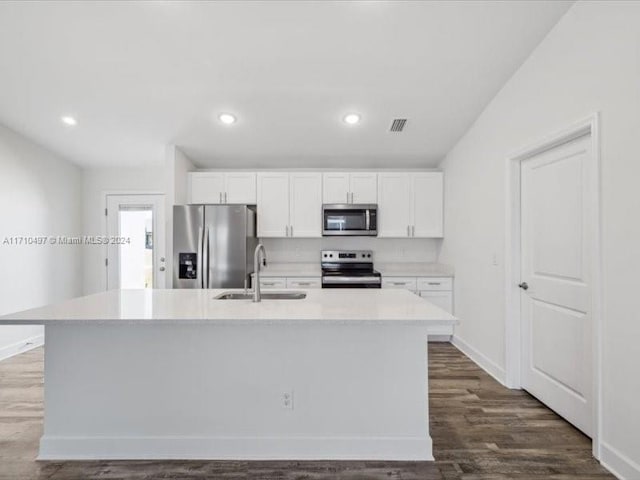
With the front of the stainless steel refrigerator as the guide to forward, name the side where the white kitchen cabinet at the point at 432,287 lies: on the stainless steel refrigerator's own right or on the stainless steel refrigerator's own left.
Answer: on the stainless steel refrigerator's own left

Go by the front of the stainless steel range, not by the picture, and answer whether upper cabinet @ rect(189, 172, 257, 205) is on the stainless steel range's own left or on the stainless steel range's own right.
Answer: on the stainless steel range's own right

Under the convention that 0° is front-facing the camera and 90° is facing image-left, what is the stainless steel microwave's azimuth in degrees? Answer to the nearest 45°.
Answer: approximately 0°

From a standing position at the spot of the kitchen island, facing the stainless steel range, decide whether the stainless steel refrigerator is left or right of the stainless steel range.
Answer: left

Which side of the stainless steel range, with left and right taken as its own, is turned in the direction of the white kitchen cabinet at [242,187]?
right

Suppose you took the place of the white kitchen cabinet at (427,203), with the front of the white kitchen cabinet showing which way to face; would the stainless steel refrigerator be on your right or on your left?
on your right

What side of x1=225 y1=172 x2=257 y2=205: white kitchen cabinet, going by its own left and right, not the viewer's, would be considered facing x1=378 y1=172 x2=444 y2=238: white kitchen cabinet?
left
